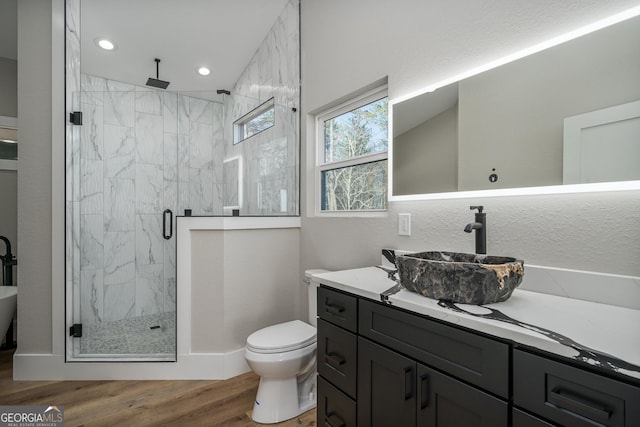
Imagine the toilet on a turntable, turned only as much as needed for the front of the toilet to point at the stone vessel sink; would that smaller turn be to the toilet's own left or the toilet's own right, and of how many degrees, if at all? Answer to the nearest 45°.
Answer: approximately 90° to the toilet's own left

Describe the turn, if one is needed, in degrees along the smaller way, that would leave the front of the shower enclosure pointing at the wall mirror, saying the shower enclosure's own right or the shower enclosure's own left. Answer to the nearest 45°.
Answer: approximately 45° to the shower enclosure's own left

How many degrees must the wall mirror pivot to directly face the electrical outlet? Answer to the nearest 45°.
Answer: approximately 45° to its right

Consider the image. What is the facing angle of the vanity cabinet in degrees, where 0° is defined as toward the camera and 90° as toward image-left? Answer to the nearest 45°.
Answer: approximately 45°

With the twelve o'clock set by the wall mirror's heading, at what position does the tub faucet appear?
The tub faucet is roughly at 1 o'clock from the wall mirror.

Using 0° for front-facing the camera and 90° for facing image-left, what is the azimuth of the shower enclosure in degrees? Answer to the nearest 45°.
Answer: approximately 0°

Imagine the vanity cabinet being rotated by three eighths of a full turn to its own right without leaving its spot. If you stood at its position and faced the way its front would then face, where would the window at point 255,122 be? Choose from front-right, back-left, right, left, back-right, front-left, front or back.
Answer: front-left

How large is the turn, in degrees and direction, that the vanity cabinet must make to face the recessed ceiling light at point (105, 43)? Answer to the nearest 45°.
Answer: approximately 45° to its right
